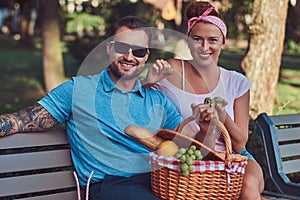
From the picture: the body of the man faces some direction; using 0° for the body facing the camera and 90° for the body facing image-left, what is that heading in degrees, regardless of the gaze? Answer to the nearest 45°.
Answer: approximately 0°

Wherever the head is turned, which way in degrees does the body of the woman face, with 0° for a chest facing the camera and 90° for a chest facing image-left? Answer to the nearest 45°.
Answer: approximately 0°

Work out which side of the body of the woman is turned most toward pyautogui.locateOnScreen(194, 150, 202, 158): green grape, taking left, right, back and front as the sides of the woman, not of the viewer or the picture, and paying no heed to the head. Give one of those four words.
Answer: front

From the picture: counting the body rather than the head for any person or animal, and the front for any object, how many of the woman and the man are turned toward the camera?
2

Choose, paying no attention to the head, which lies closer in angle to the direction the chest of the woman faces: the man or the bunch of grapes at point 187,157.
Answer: the bunch of grapes

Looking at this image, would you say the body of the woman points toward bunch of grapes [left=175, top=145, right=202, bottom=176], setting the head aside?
yes

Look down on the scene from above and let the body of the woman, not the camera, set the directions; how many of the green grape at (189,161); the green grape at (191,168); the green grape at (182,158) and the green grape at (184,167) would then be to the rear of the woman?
0

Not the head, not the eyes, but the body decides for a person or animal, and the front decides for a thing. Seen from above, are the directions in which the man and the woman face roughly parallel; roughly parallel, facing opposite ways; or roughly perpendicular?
roughly parallel

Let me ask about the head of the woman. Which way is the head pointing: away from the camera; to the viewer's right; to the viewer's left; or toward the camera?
toward the camera

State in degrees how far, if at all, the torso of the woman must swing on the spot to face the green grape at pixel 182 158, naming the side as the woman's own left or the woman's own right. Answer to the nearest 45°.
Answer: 0° — they already face it

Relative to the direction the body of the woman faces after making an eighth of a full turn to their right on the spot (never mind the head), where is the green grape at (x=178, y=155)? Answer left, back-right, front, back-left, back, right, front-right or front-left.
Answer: front-left

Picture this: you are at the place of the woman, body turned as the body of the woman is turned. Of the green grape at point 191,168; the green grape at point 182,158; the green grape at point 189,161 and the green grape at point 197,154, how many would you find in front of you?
4

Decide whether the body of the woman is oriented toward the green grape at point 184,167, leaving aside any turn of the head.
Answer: yes
